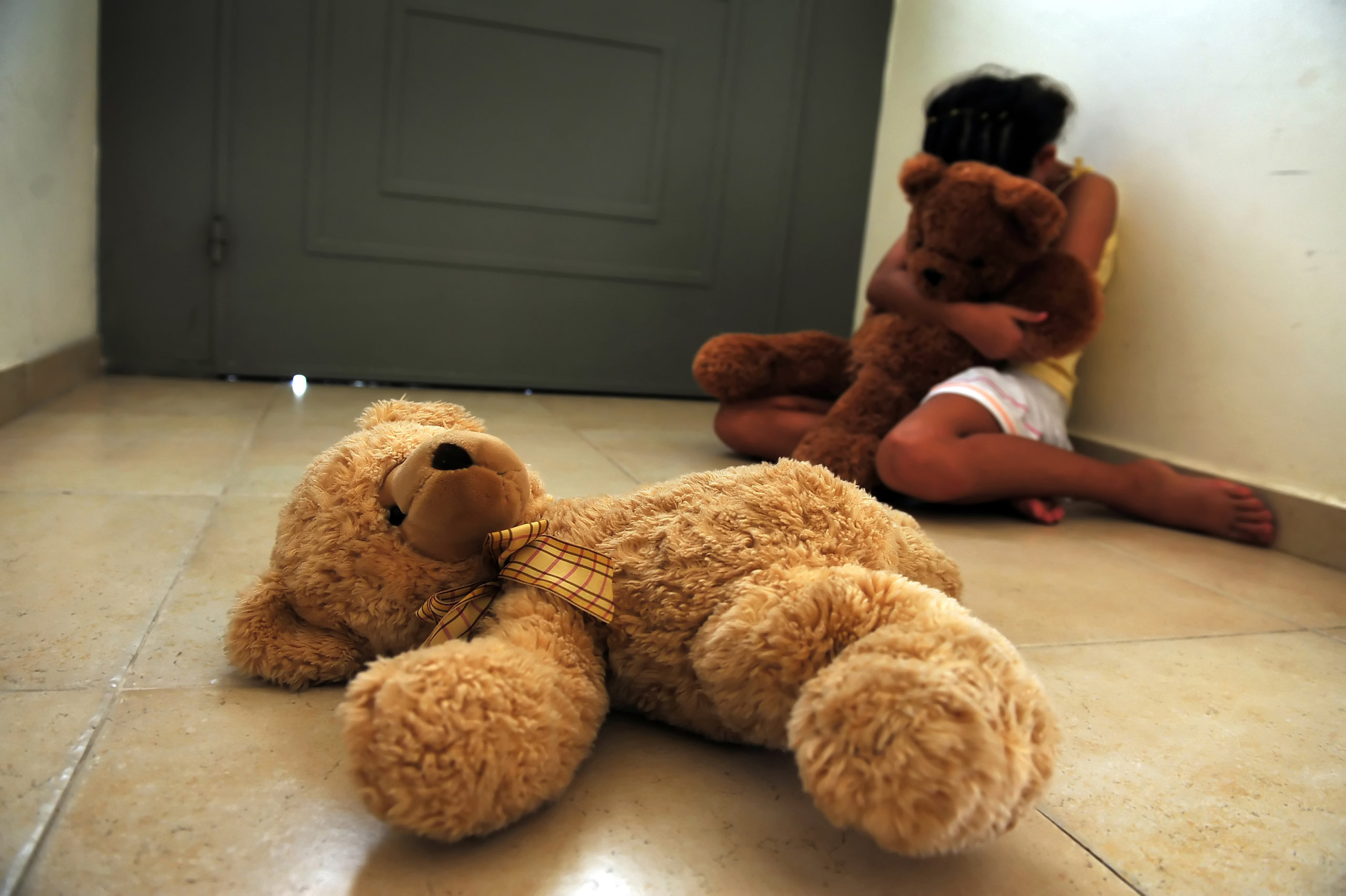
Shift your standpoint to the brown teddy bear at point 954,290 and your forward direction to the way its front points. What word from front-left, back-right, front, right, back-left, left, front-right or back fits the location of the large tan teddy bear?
front-left

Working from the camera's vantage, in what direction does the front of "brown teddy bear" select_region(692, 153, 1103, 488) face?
facing the viewer and to the left of the viewer

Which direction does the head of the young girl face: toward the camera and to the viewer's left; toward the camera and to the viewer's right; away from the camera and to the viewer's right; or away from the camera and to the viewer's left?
toward the camera and to the viewer's left

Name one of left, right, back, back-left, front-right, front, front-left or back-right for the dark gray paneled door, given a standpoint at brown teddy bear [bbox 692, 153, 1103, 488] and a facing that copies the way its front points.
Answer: right

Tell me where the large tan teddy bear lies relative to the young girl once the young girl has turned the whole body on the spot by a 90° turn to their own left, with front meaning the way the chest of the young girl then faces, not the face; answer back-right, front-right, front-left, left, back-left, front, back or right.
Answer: front-right

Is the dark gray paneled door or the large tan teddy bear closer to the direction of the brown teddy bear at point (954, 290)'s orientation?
the large tan teddy bear
